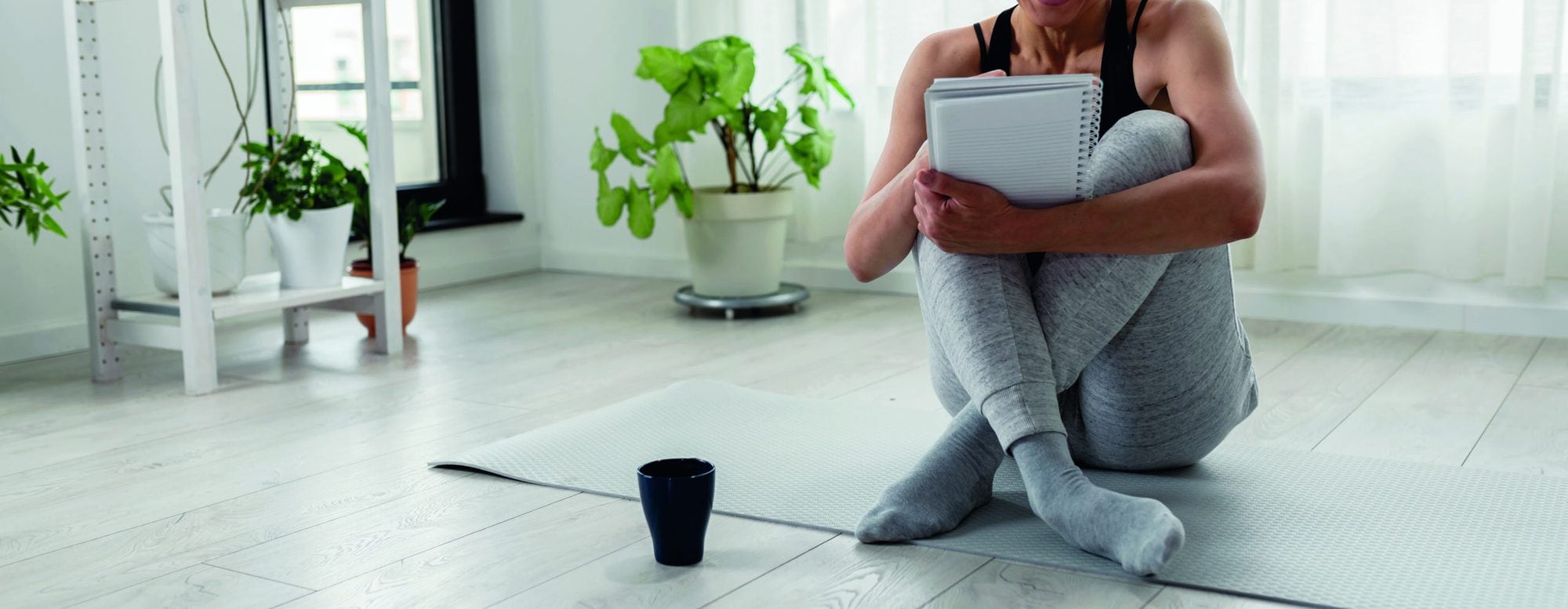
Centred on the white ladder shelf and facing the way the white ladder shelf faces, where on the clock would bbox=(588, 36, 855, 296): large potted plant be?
The large potted plant is roughly at 10 o'clock from the white ladder shelf.

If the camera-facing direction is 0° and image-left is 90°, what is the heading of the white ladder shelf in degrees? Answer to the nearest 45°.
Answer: approximately 315°

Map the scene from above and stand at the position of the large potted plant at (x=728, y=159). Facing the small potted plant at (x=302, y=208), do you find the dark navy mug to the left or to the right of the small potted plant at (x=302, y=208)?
left

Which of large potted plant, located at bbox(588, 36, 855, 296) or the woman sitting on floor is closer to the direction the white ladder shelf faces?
the woman sitting on floor
